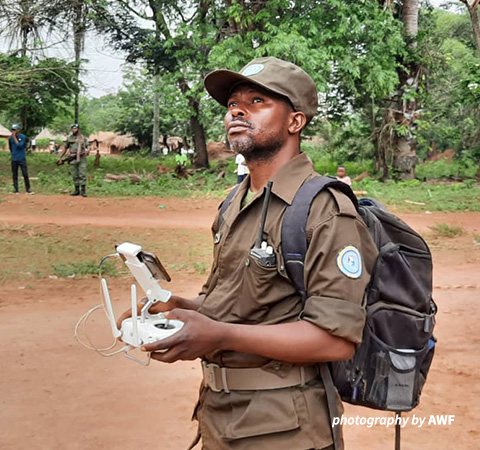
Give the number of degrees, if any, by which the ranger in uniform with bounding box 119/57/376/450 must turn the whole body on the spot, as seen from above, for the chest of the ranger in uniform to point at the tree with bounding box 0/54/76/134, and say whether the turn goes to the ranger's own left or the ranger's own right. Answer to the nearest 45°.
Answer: approximately 135° to the ranger's own right

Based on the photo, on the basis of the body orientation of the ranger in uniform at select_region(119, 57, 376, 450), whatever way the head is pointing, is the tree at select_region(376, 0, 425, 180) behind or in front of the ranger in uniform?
behind

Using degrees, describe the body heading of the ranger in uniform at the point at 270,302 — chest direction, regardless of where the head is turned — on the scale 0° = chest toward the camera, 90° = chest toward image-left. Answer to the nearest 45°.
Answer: approximately 45°

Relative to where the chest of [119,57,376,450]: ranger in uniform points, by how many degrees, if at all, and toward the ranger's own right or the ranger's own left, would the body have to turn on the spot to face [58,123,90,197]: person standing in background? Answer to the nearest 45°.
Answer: approximately 135° to the ranger's own right

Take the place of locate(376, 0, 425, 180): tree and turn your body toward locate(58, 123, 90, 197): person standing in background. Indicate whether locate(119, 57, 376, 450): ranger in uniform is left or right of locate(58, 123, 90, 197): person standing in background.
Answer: left

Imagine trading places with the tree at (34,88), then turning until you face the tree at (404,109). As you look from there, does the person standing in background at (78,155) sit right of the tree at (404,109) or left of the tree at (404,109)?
right
